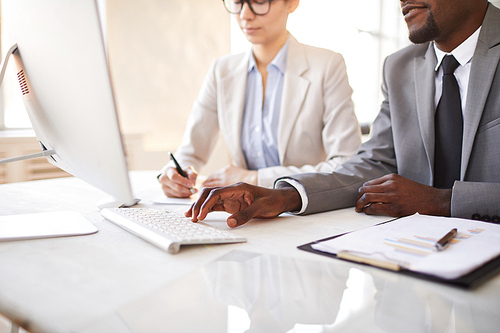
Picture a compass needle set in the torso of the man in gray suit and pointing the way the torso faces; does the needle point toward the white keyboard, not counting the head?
yes

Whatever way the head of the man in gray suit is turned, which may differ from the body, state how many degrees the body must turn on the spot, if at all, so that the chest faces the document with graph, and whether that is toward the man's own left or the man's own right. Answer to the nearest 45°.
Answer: approximately 45° to the man's own left

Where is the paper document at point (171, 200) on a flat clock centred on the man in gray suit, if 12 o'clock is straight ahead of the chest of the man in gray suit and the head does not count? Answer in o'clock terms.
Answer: The paper document is roughly at 1 o'clock from the man in gray suit.

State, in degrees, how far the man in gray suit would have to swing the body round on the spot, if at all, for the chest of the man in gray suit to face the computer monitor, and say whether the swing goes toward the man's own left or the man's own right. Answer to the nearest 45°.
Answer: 0° — they already face it

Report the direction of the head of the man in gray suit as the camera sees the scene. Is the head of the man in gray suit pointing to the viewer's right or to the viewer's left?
to the viewer's left

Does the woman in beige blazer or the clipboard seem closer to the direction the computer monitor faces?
the woman in beige blazer

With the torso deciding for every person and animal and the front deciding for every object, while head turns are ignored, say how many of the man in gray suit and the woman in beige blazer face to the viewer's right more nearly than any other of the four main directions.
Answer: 0

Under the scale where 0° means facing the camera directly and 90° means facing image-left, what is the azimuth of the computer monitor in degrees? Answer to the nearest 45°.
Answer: approximately 225°
